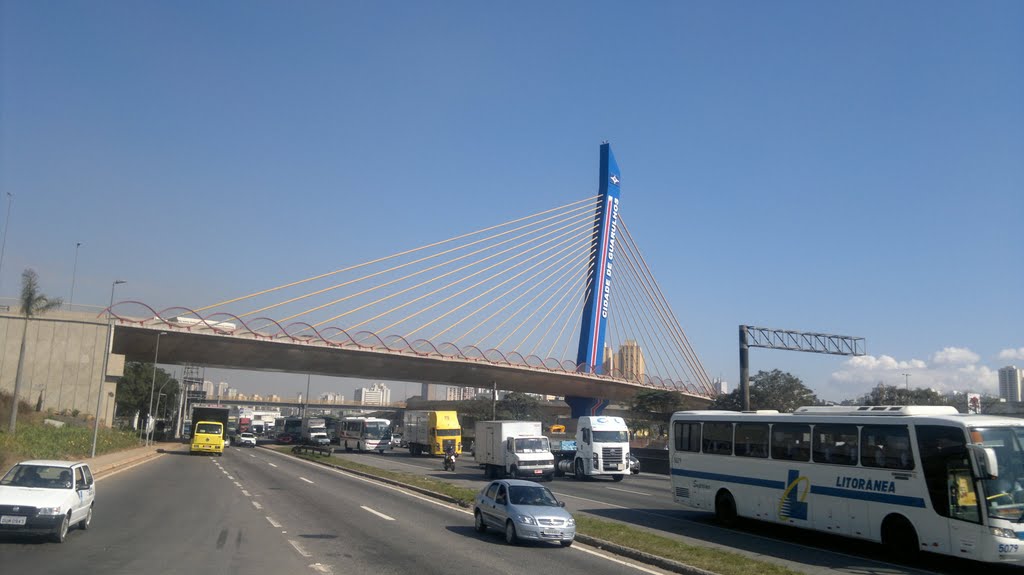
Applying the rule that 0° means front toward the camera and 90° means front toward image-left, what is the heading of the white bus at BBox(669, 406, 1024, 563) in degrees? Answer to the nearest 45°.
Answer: approximately 315°

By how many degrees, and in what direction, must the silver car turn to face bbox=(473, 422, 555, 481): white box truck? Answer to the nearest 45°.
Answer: approximately 135° to its left

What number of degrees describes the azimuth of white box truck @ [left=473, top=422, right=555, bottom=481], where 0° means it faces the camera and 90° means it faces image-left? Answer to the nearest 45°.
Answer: approximately 315°

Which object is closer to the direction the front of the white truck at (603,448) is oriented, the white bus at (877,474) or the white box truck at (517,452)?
the white bus

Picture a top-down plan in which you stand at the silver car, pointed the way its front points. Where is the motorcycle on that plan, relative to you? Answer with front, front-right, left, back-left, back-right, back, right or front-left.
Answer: back-left

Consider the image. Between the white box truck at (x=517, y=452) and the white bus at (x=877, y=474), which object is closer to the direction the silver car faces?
the white bus

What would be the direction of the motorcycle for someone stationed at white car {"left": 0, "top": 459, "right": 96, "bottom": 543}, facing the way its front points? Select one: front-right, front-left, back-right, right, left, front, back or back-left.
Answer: back

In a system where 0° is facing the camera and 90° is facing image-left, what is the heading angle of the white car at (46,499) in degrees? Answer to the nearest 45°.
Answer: approximately 45°

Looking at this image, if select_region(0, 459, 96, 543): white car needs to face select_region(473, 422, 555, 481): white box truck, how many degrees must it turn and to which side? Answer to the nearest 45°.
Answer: approximately 180°

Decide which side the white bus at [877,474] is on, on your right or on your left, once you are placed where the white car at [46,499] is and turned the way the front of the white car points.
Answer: on your left

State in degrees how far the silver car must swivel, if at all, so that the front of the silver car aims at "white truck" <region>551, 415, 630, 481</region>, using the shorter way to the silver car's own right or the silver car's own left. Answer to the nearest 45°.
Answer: approximately 135° to the silver car's own left
